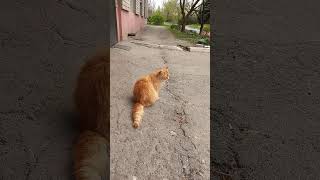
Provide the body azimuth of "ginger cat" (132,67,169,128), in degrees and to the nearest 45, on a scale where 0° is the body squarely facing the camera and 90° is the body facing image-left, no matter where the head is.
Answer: approximately 225°

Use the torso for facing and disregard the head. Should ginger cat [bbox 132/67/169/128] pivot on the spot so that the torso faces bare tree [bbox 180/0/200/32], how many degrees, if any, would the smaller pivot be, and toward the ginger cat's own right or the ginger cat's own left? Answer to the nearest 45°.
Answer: approximately 45° to the ginger cat's own left
